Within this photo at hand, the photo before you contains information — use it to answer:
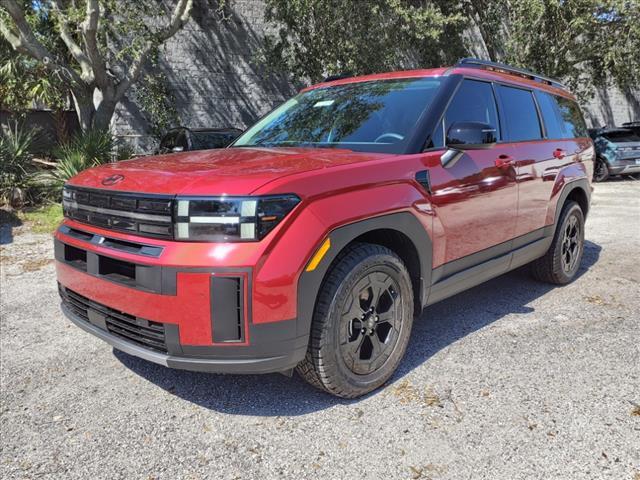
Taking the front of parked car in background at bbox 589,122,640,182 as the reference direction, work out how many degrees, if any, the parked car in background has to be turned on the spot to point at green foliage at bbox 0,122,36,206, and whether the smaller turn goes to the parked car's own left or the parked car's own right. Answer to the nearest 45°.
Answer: approximately 90° to the parked car's own left

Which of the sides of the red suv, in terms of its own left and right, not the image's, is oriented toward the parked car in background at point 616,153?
back

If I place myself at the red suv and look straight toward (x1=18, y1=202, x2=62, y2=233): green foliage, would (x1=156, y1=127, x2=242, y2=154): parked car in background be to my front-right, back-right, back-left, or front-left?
front-right

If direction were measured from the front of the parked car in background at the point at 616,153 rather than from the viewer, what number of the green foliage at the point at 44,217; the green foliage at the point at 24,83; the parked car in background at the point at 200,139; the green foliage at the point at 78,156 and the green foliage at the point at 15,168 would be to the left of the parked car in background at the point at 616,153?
5

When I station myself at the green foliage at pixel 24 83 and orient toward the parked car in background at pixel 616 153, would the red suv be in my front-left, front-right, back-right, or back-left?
front-right

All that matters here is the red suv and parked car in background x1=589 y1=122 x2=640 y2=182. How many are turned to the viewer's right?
0

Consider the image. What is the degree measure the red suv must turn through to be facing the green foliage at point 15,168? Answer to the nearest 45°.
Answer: approximately 90° to its right

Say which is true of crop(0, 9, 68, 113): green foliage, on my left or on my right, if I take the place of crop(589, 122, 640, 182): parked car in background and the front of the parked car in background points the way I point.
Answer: on my left

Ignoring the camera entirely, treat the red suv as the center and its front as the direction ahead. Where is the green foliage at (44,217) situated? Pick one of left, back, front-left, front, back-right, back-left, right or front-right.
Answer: right
